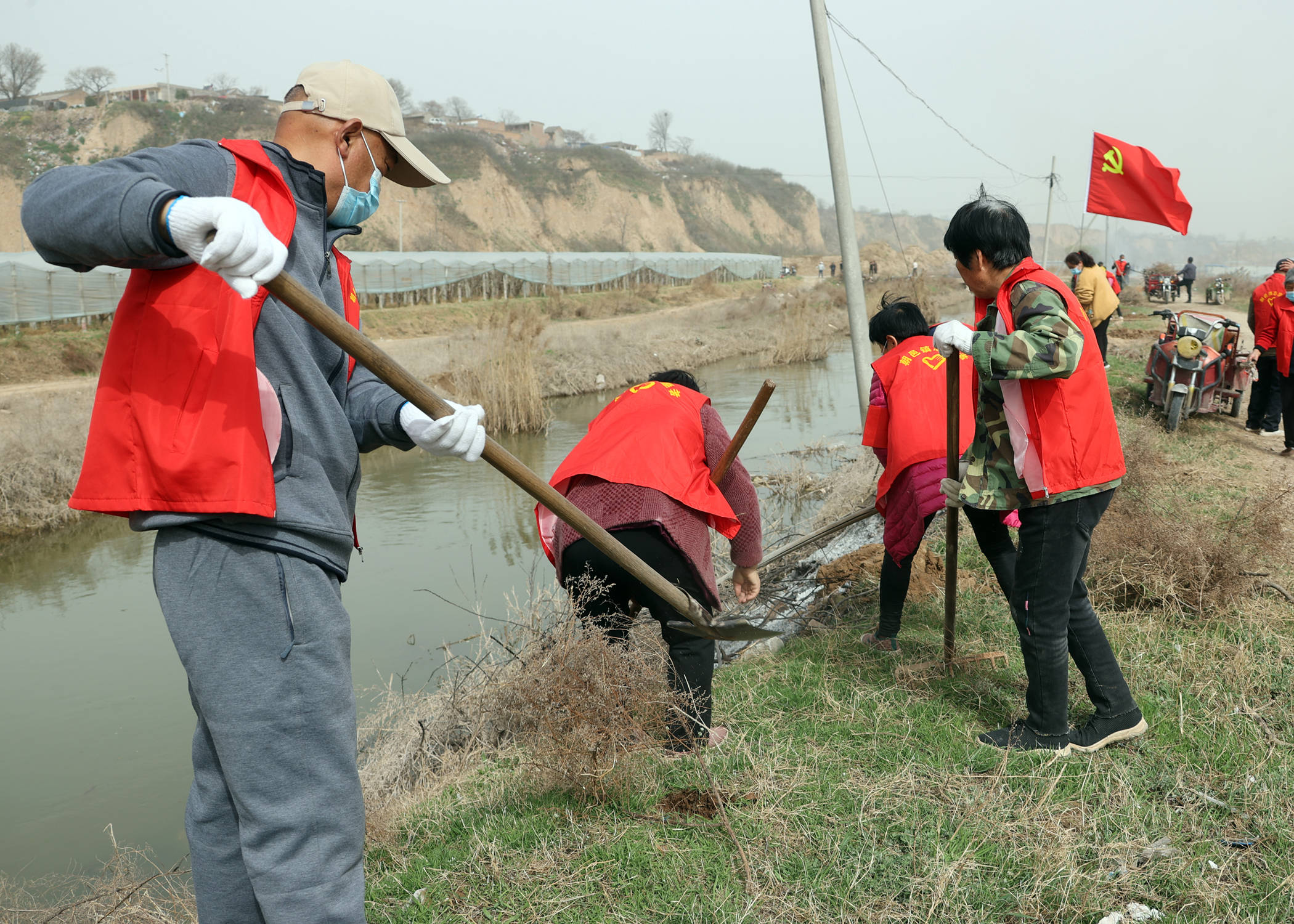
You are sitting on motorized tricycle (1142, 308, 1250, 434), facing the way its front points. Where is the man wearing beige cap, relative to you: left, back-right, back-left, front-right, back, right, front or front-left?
front-left

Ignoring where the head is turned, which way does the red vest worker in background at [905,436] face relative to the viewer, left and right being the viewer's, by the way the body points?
facing away from the viewer and to the left of the viewer

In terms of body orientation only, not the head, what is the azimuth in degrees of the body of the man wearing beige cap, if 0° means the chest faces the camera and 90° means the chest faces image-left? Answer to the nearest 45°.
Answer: approximately 270°

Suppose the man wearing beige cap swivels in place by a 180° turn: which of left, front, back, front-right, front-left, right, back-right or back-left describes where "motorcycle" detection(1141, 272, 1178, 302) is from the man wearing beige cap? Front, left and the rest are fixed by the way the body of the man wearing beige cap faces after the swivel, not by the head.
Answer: back-right

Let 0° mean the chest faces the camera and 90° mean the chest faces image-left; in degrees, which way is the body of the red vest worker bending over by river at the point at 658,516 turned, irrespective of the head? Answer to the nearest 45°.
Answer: approximately 225°

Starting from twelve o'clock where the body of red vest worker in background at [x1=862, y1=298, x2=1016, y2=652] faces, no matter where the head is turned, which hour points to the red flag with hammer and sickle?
The red flag with hammer and sickle is roughly at 2 o'clock from the red vest worker in background.

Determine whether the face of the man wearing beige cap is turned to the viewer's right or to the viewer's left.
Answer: to the viewer's right

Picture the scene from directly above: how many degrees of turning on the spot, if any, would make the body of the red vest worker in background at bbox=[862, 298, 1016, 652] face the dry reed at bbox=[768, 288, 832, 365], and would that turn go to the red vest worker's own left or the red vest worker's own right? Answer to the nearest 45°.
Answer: approximately 45° to the red vest worker's own right

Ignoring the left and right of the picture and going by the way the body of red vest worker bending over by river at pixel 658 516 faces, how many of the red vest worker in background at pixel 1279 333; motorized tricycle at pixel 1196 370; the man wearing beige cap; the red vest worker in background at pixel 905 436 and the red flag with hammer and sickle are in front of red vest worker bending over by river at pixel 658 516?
4

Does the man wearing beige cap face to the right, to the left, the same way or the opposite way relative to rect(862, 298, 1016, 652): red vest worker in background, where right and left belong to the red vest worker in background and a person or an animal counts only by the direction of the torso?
to the right

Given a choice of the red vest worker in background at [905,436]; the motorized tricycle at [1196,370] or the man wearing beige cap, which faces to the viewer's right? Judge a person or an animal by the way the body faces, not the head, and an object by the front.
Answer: the man wearing beige cap

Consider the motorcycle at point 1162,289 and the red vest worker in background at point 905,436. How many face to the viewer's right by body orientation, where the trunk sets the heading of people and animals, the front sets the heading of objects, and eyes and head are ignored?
0
